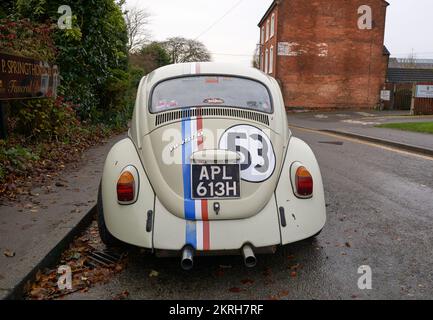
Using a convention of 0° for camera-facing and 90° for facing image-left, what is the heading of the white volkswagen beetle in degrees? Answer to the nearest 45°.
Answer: approximately 180°

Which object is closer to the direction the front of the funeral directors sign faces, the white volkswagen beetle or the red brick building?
the white volkswagen beetle

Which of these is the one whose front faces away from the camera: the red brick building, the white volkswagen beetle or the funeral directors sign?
the white volkswagen beetle

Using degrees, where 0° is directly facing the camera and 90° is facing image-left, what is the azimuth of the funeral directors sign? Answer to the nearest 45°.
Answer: approximately 315°

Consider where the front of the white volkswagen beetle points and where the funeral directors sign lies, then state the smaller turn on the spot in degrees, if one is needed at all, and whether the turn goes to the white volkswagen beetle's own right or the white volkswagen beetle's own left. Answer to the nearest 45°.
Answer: approximately 45° to the white volkswagen beetle's own left

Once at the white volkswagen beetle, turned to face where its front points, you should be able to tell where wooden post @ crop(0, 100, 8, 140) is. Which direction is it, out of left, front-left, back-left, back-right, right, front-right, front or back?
front-left

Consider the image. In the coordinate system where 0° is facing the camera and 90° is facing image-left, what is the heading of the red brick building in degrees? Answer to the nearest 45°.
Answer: approximately 90°

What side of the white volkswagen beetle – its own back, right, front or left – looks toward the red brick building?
front

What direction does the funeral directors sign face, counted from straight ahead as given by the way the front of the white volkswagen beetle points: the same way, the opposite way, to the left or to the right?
to the right

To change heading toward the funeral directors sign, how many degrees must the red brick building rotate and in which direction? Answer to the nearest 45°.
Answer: approximately 90° to its left

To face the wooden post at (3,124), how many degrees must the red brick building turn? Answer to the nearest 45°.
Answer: approximately 90° to its left

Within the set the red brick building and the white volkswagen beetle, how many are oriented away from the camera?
1

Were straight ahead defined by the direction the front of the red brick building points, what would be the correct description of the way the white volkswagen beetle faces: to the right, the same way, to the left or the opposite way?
to the right

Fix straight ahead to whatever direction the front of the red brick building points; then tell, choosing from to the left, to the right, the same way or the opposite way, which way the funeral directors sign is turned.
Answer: the opposite way

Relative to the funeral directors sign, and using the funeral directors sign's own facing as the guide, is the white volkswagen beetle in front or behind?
in front
